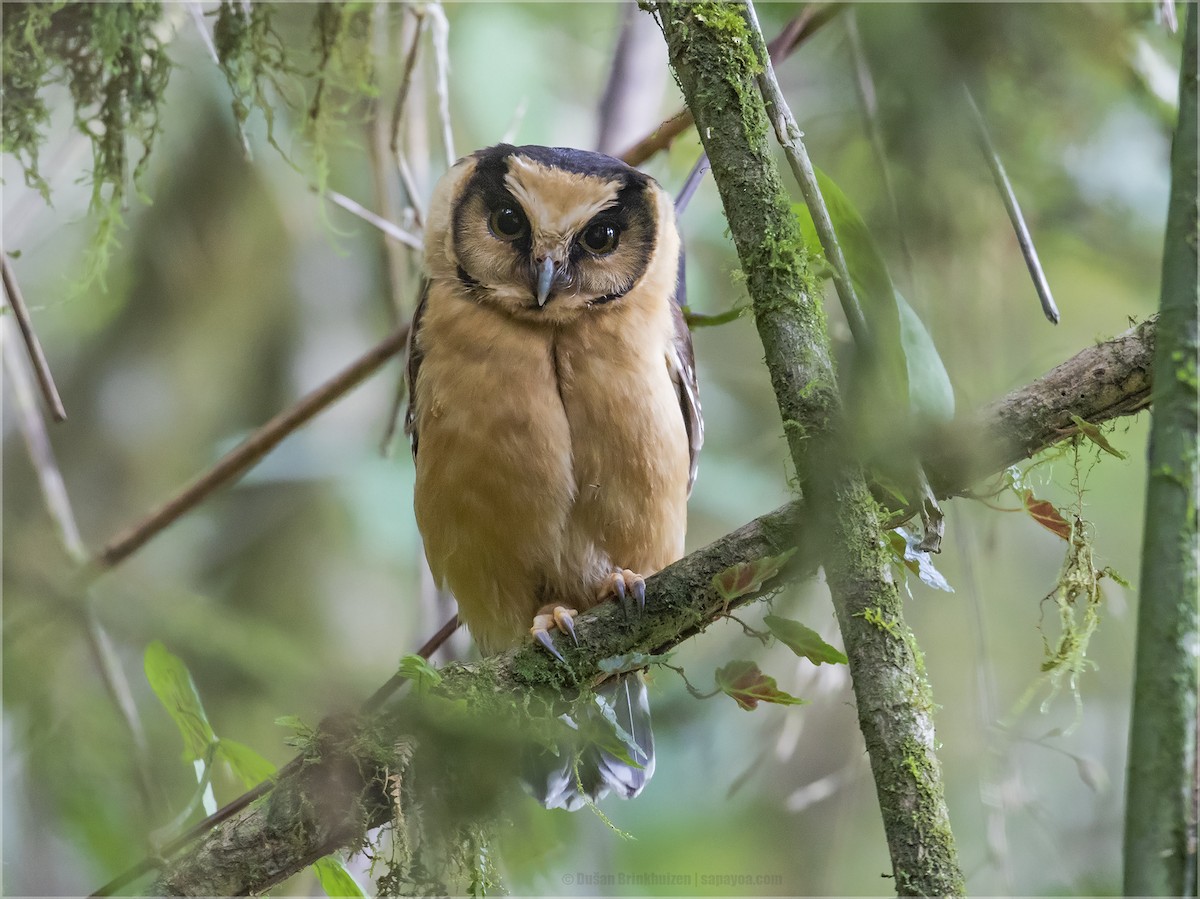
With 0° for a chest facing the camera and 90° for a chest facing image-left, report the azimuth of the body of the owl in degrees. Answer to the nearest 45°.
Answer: approximately 0°

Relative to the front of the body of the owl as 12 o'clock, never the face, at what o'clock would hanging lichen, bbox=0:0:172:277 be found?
The hanging lichen is roughly at 3 o'clock from the owl.

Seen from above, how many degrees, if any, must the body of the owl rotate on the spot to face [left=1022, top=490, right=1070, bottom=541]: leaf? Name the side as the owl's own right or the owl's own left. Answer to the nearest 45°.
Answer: approximately 45° to the owl's own left
